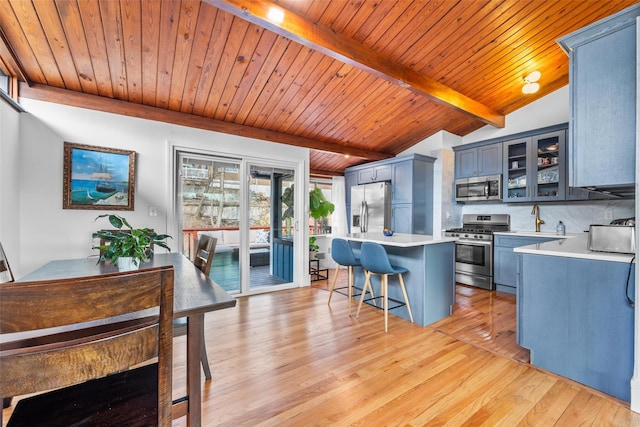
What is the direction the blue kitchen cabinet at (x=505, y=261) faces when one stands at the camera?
facing the viewer and to the left of the viewer

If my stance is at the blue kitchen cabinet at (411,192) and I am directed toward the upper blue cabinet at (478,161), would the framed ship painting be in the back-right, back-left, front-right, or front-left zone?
back-right

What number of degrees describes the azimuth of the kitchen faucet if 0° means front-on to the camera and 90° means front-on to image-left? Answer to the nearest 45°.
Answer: approximately 45°

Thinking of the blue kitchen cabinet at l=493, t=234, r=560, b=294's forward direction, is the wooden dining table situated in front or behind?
in front
